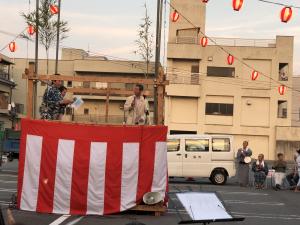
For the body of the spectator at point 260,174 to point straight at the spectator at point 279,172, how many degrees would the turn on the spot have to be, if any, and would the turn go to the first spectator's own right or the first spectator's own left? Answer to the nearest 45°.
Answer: approximately 135° to the first spectator's own left

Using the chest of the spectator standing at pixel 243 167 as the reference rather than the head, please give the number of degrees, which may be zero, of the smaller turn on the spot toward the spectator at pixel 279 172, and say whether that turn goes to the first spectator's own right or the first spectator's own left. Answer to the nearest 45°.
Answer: approximately 45° to the first spectator's own left

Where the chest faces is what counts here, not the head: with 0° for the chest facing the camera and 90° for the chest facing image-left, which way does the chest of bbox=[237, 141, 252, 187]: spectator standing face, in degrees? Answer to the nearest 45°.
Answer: approximately 315°

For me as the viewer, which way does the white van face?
facing to the left of the viewer

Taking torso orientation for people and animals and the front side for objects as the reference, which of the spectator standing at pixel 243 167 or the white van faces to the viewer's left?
the white van

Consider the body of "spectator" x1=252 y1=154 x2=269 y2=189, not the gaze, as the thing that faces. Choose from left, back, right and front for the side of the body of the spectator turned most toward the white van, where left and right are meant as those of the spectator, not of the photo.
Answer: right

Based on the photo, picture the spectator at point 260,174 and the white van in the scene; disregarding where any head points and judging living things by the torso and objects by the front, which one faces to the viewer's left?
the white van

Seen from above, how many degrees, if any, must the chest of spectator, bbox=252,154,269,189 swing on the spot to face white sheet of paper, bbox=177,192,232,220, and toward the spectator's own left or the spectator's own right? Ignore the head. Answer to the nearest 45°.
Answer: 0° — they already face it
